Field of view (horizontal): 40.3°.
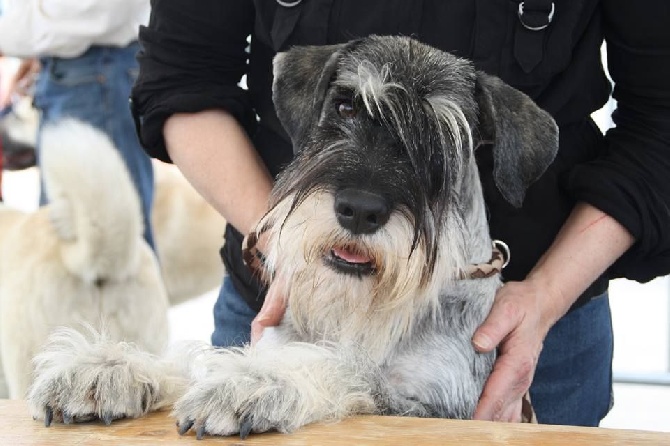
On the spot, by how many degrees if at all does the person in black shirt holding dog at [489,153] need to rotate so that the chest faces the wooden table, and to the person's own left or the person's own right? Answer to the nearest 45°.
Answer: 0° — they already face it

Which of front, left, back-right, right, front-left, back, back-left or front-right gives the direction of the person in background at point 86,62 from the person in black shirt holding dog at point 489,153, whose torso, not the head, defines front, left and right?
back-right

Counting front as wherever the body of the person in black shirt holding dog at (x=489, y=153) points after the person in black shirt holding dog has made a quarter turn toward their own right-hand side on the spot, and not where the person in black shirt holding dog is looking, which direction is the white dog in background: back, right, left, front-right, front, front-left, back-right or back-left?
front-right

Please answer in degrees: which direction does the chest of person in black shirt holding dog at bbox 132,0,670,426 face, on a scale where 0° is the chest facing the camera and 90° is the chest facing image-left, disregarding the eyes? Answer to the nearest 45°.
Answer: approximately 0°
